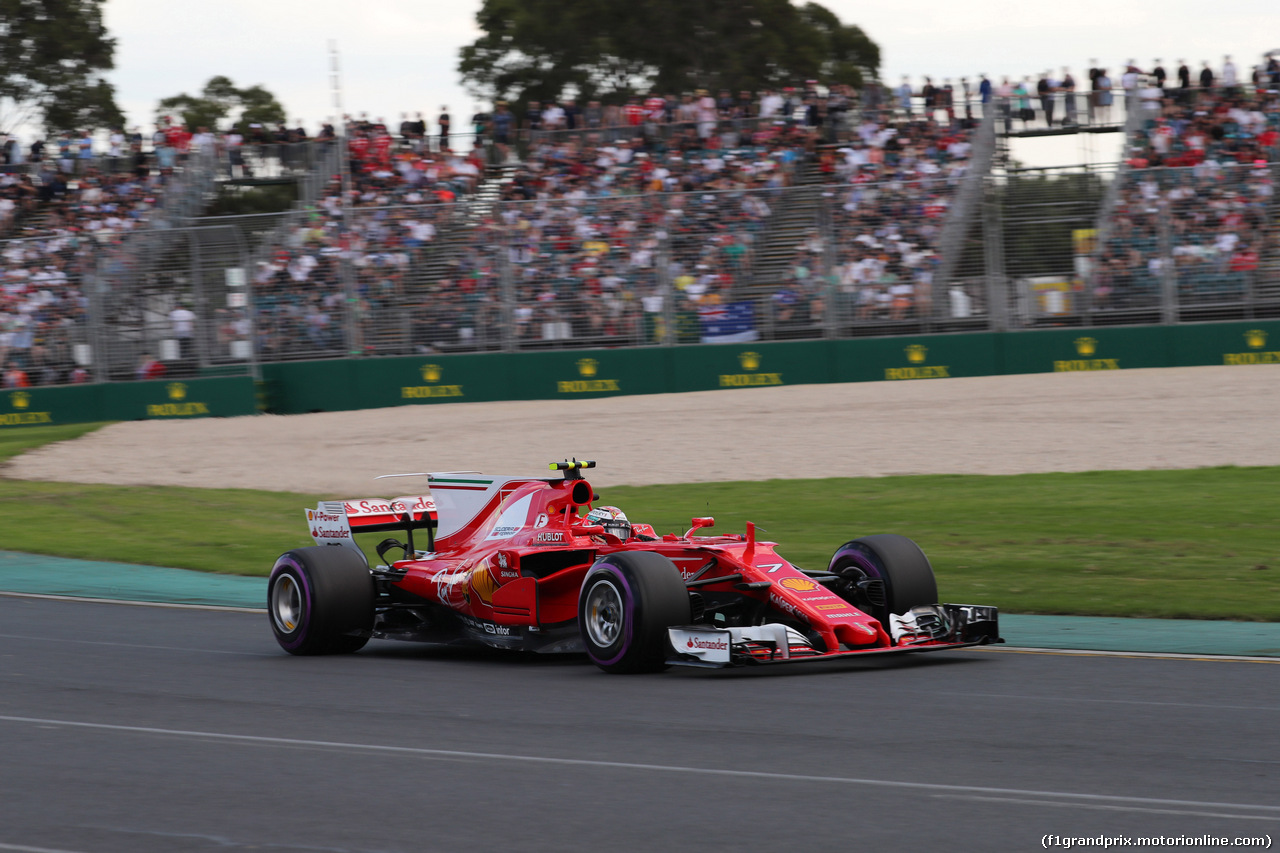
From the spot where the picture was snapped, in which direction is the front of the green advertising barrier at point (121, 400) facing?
facing the viewer

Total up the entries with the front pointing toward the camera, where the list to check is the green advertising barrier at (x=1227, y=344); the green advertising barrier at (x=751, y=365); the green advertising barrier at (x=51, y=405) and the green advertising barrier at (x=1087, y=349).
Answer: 4

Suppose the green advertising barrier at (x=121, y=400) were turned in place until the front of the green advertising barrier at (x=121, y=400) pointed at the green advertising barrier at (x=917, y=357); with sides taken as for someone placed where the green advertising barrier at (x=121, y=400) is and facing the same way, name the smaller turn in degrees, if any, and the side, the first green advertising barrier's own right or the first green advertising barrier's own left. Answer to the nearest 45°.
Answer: approximately 45° to the first green advertising barrier's own left

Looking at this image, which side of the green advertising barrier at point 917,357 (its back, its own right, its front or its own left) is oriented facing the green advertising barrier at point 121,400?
right

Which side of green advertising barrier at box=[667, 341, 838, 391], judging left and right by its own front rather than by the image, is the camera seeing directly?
front

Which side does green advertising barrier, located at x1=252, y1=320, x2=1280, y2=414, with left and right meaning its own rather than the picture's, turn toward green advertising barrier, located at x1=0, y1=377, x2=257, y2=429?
right

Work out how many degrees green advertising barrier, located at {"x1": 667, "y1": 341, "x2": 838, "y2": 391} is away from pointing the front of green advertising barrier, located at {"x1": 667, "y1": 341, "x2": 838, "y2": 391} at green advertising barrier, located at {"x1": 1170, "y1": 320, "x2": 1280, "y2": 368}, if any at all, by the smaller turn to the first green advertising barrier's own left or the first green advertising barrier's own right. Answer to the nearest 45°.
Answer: approximately 90° to the first green advertising barrier's own left

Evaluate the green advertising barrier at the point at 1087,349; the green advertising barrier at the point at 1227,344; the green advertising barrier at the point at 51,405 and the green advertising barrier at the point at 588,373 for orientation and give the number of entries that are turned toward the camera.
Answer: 4

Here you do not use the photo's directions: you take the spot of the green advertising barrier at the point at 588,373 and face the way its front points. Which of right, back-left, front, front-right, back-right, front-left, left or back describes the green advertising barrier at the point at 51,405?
right
